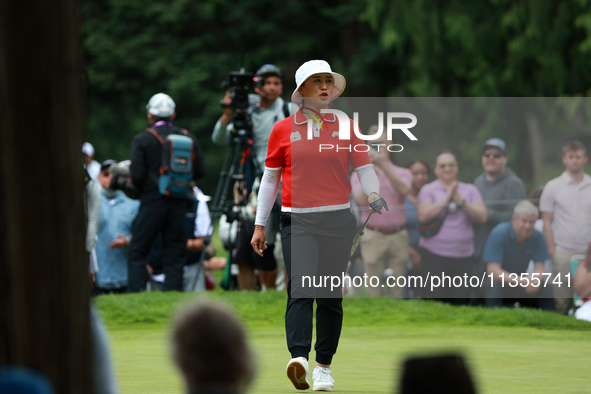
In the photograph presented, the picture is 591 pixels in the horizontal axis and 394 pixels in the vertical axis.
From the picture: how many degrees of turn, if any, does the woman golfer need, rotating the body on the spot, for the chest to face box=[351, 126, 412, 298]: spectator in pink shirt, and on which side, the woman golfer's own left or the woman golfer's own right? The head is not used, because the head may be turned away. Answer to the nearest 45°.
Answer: approximately 180°

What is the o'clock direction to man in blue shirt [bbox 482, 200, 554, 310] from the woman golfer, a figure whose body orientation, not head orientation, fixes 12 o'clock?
The man in blue shirt is roughly at 7 o'clock from the woman golfer.

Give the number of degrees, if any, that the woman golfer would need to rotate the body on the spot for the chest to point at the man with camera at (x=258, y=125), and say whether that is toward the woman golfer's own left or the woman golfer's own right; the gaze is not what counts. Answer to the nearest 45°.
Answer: approximately 180°

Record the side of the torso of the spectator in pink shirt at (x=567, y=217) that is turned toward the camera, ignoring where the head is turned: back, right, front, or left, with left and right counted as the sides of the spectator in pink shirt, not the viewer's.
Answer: front

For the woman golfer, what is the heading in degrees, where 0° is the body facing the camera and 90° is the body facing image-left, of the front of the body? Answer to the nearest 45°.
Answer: approximately 0°

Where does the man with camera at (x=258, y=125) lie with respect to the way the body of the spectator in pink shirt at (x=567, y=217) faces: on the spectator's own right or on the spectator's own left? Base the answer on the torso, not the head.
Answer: on the spectator's own right

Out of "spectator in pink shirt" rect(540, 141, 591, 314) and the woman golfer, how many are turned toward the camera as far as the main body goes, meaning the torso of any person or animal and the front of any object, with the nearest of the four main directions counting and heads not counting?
2

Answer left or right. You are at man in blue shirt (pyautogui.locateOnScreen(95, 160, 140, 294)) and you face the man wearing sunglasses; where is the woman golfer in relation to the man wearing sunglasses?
right

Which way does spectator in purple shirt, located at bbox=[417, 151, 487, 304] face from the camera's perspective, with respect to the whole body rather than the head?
toward the camera

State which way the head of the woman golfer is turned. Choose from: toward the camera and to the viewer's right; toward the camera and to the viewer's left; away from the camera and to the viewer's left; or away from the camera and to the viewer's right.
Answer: toward the camera and to the viewer's right

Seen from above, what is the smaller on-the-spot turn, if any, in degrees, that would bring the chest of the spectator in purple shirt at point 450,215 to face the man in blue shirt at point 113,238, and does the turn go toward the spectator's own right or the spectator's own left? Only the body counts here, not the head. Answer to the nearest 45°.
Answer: approximately 90° to the spectator's own right

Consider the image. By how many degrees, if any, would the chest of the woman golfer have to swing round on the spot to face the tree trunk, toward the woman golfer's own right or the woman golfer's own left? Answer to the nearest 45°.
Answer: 0° — they already face it

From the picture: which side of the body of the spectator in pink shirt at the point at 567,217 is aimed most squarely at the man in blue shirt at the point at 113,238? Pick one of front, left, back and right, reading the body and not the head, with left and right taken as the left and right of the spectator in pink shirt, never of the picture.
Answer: right

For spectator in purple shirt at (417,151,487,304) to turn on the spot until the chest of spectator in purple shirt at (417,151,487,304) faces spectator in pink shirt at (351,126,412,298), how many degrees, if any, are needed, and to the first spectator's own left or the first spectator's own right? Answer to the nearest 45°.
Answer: approximately 90° to the first spectator's own right
